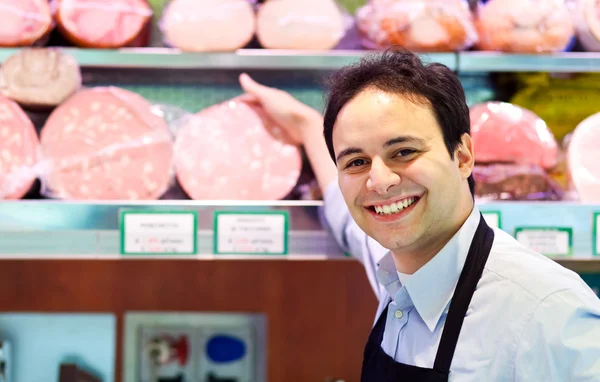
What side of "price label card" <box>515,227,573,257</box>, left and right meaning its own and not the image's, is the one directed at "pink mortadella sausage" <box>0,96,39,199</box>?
right

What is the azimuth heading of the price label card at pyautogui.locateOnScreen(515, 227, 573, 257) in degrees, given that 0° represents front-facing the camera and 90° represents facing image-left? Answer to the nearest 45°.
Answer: approximately 0°
